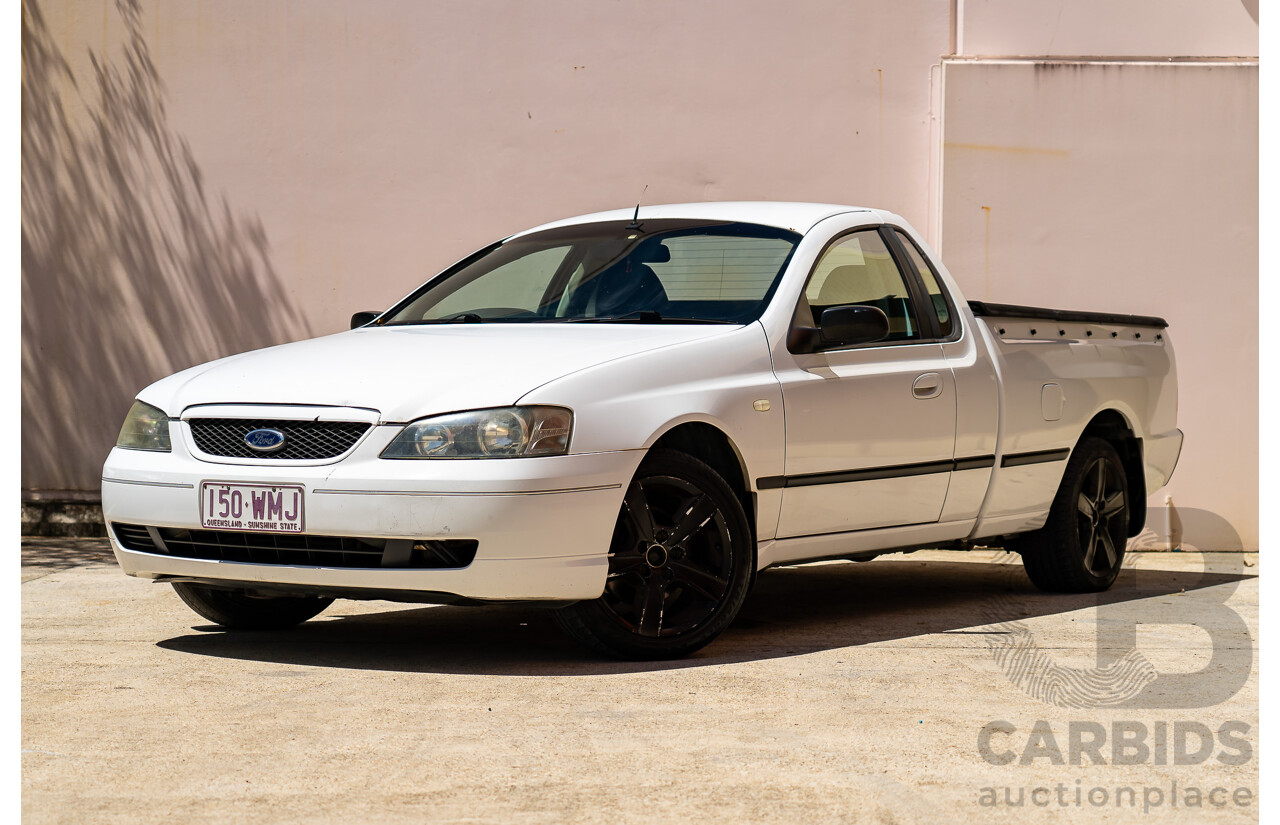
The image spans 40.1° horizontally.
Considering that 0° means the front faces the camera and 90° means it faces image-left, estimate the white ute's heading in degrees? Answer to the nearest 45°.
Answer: approximately 45°
